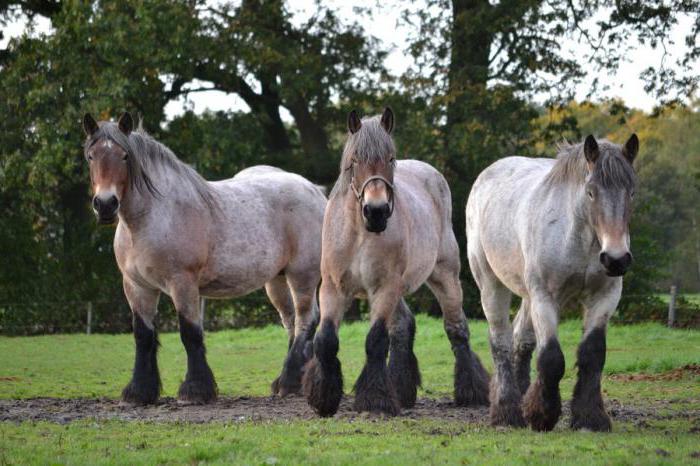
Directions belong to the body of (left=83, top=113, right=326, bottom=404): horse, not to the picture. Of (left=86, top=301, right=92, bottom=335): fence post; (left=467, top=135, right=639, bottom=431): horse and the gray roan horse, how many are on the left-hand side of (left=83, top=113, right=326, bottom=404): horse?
2

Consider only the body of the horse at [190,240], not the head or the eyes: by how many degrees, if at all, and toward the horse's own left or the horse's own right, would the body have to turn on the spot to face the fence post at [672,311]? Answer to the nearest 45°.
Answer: approximately 180°

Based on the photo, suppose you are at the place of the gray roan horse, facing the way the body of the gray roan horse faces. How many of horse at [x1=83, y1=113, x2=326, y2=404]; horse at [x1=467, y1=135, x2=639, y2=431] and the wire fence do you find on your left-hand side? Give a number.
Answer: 1

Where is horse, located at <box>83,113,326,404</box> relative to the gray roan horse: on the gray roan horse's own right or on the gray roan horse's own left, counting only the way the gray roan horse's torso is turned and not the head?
on the gray roan horse's own right

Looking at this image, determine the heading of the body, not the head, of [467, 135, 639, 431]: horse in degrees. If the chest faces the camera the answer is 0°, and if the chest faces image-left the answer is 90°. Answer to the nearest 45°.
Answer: approximately 315°

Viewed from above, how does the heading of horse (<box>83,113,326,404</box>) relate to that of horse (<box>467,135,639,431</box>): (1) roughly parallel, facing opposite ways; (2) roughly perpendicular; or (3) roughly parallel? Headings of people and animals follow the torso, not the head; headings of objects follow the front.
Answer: roughly perpendicular

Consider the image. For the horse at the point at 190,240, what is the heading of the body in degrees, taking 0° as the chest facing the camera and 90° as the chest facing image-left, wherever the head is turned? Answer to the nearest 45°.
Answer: approximately 45°

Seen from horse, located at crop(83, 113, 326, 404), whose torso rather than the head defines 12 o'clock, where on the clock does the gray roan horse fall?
The gray roan horse is roughly at 9 o'clock from the horse.
